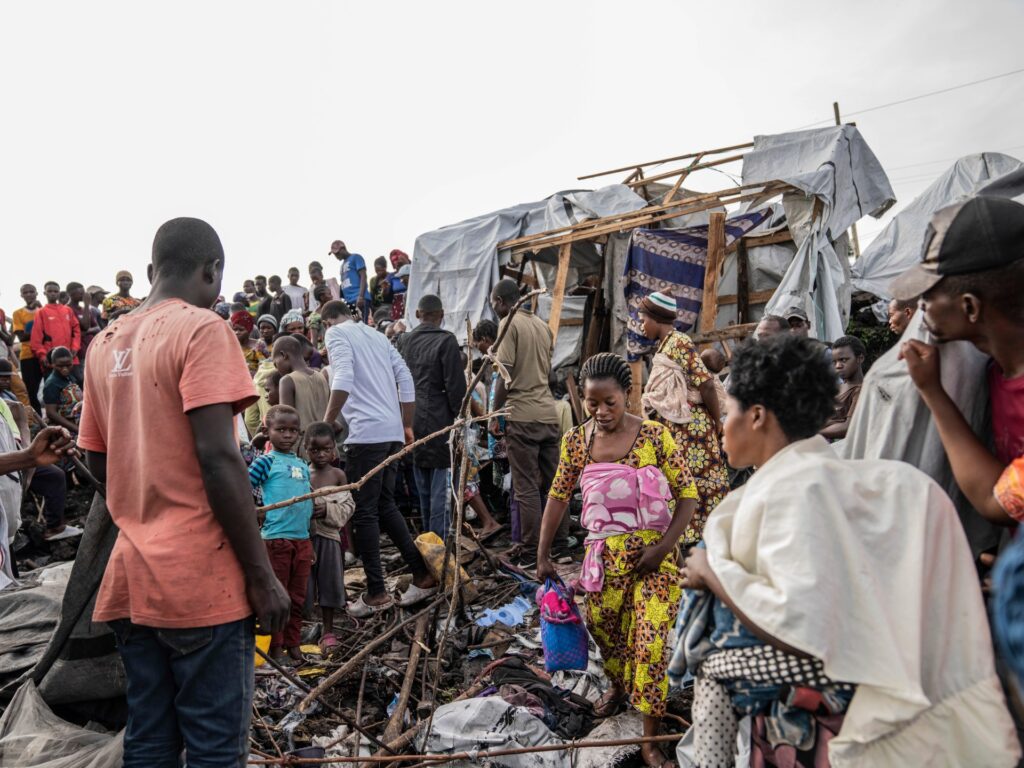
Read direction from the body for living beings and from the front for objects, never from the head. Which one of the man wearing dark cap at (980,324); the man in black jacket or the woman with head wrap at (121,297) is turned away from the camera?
the man in black jacket

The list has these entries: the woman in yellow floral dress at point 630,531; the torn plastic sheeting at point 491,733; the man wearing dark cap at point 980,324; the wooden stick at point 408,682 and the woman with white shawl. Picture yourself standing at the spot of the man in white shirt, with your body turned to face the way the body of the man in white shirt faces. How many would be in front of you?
0

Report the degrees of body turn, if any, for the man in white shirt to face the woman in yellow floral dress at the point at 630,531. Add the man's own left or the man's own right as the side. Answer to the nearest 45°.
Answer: approximately 180°

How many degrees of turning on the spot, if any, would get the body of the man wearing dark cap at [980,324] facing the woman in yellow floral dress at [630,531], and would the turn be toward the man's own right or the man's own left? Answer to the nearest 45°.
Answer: approximately 45° to the man's own right

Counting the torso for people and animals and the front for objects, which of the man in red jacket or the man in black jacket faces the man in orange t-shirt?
the man in red jacket

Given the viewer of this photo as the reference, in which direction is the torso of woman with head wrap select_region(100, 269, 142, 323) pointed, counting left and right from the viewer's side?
facing the viewer

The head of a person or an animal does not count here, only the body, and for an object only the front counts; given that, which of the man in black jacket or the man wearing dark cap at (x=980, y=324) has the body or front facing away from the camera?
the man in black jacket

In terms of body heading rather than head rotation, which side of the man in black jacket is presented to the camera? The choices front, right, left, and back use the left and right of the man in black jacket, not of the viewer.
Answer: back

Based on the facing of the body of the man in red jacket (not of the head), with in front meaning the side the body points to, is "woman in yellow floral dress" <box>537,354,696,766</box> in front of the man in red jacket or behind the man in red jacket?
in front

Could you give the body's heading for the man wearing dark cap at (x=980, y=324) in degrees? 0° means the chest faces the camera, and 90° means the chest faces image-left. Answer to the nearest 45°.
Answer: approximately 90°

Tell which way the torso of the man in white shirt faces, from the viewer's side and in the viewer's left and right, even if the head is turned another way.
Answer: facing away from the viewer and to the left of the viewer

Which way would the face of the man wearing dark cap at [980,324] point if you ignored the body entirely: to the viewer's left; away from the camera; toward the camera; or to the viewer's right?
to the viewer's left

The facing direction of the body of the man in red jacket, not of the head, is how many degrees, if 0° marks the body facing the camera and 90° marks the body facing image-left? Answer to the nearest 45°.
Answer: approximately 0°

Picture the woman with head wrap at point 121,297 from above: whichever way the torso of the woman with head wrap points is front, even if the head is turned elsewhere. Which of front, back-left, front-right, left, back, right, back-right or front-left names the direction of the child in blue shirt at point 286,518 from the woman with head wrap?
front

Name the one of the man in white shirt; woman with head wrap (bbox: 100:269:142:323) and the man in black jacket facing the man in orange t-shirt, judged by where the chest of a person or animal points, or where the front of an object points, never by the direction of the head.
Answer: the woman with head wrap

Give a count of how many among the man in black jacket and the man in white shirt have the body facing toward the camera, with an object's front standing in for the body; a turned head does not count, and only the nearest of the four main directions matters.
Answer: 0

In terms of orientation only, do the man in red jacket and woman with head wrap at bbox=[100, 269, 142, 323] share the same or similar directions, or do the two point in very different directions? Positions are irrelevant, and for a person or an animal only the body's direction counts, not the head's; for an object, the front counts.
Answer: same or similar directions

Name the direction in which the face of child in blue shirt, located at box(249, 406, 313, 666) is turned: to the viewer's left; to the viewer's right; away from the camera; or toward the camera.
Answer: toward the camera

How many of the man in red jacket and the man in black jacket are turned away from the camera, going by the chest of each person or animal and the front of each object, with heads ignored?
1
